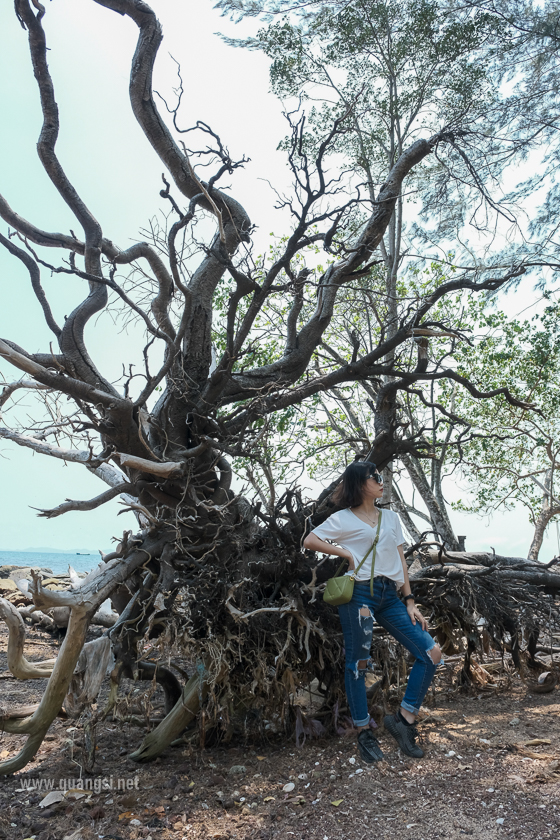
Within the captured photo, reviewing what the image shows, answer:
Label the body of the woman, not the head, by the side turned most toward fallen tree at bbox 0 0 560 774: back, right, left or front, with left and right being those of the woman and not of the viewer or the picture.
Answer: back

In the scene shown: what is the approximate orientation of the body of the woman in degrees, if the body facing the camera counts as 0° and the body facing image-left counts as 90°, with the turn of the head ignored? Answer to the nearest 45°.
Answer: approximately 315°

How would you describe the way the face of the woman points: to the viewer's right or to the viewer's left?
to the viewer's right
